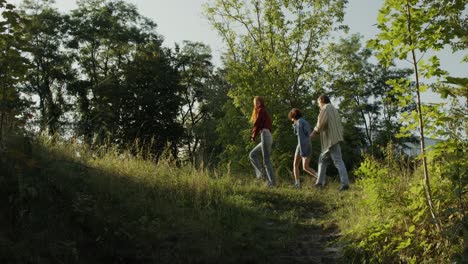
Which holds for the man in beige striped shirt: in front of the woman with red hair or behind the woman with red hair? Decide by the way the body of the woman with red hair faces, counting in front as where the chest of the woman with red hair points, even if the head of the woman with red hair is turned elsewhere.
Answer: behind

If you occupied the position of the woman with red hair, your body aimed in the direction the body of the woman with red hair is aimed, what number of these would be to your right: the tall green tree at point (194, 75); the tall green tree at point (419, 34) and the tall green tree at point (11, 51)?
1

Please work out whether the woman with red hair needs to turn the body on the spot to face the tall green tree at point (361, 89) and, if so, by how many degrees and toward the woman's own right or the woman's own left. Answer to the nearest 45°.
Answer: approximately 90° to the woman's own right
